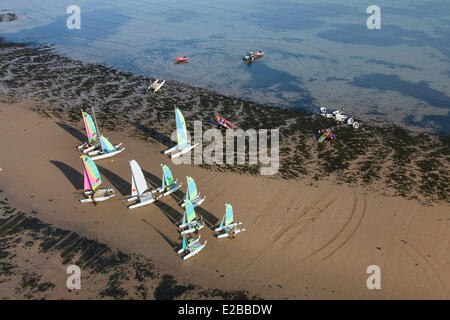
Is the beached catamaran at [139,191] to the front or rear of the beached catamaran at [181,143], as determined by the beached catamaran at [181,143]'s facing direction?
to the front
